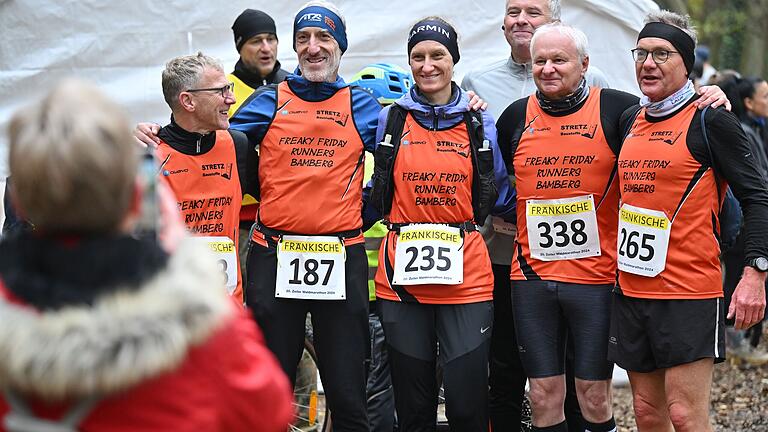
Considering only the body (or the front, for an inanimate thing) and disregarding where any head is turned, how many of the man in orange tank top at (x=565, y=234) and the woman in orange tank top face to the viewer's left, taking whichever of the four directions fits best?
0

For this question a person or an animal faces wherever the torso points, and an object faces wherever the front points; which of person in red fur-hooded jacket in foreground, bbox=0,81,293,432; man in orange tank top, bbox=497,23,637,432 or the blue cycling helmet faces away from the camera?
the person in red fur-hooded jacket in foreground

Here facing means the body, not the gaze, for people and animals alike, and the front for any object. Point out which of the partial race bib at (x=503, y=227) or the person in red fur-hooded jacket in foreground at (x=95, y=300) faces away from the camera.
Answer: the person in red fur-hooded jacket in foreground

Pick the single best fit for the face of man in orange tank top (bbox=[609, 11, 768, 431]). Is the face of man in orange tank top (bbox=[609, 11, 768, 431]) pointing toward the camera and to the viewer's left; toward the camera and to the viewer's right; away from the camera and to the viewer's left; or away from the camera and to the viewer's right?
toward the camera and to the viewer's left

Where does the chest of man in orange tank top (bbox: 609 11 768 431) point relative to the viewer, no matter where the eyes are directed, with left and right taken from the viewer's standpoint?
facing the viewer and to the left of the viewer

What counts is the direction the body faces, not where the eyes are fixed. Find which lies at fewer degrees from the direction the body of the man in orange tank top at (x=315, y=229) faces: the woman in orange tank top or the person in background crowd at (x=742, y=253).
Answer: the woman in orange tank top

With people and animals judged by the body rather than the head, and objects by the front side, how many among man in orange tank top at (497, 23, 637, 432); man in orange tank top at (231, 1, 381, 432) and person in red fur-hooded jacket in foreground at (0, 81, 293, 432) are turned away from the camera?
1

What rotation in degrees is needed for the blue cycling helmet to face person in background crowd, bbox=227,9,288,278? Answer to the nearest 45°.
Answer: approximately 45° to its right

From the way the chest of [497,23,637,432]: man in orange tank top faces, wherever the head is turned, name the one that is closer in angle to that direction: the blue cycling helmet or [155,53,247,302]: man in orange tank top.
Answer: the man in orange tank top

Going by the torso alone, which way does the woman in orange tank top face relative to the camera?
toward the camera

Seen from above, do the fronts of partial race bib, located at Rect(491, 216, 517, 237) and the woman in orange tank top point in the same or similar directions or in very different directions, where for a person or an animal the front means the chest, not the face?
same or similar directions

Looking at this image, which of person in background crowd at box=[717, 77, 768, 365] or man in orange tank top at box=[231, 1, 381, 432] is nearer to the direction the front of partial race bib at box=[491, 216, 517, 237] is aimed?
the man in orange tank top

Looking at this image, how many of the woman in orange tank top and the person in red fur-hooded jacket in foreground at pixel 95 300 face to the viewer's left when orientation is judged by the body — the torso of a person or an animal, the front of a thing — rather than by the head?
0

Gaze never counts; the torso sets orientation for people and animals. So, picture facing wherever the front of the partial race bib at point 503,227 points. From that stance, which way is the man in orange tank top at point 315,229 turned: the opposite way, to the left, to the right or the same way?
the same way

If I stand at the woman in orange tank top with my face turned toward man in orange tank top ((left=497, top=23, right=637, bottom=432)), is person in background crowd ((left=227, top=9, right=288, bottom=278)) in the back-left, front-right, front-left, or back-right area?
back-left

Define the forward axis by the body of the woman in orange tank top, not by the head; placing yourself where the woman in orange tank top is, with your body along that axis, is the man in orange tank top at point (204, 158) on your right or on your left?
on your right

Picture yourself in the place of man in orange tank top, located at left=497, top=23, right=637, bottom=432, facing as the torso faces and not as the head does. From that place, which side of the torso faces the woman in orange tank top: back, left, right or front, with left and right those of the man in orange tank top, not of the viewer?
right
